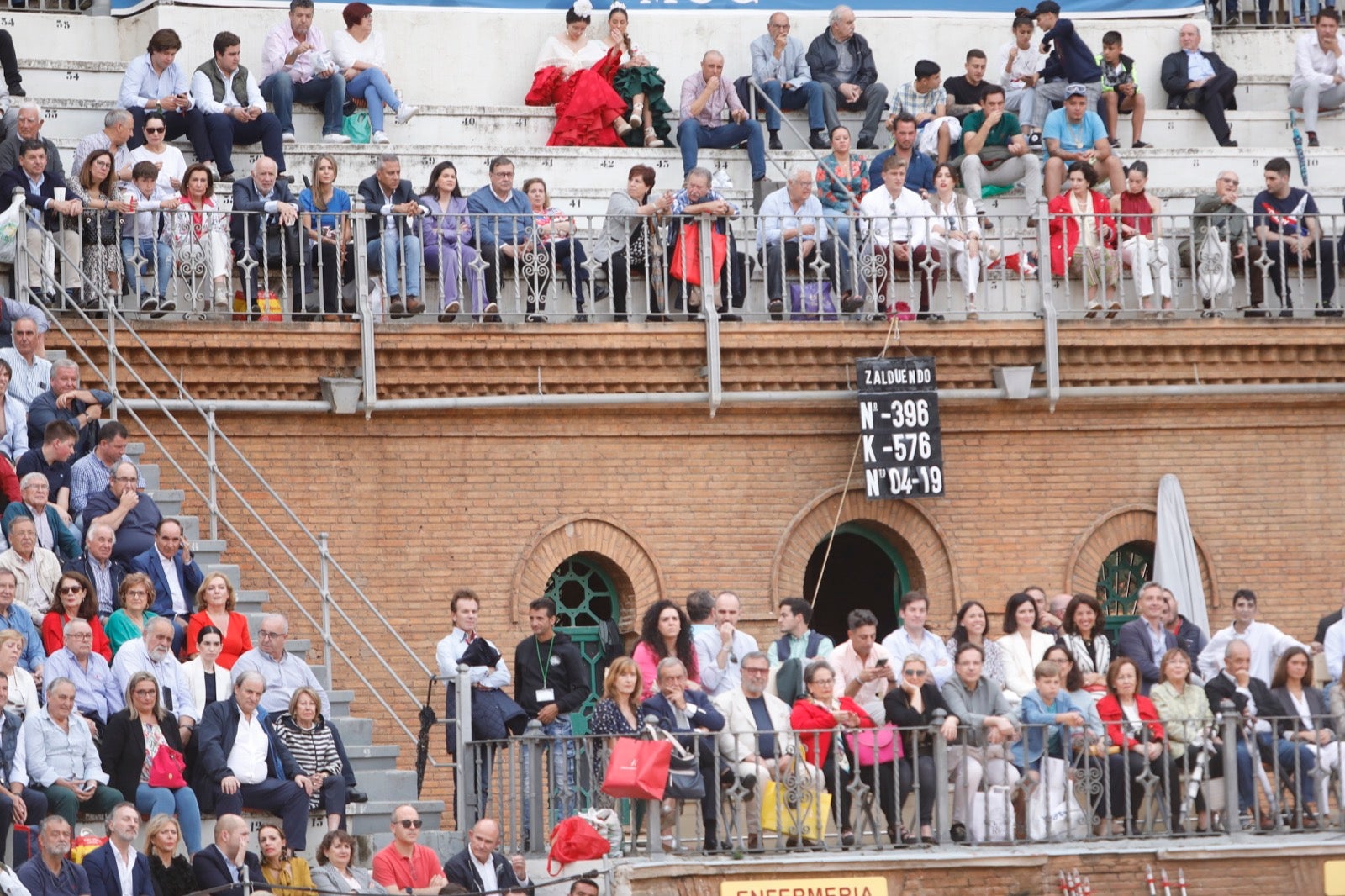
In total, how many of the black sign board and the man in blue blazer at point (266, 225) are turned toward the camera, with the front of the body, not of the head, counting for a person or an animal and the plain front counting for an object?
2

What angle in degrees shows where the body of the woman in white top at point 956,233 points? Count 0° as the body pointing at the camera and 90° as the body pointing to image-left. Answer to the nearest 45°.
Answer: approximately 0°

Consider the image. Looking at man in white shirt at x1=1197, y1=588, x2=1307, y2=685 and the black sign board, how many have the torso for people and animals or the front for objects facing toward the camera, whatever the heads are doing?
2

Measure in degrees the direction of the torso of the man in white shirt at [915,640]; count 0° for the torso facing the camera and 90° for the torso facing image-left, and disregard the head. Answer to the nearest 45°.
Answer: approximately 0°

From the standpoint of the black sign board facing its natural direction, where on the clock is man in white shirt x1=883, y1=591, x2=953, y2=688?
The man in white shirt is roughly at 12 o'clock from the black sign board.

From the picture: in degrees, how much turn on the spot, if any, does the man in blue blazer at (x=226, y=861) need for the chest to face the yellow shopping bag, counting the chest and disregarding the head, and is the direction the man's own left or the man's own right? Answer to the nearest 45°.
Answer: approximately 45° to the man's own left
